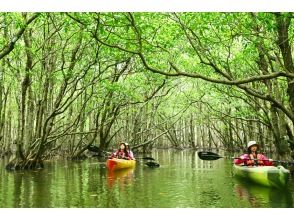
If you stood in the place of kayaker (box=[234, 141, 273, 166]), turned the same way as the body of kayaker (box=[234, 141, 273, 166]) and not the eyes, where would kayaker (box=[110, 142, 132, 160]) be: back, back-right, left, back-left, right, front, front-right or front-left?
back-right

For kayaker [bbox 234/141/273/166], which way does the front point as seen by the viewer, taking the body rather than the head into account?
toward the camera
